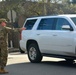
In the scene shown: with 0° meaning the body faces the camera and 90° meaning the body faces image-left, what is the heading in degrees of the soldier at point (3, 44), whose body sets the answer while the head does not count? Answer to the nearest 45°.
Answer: approximately 270°
